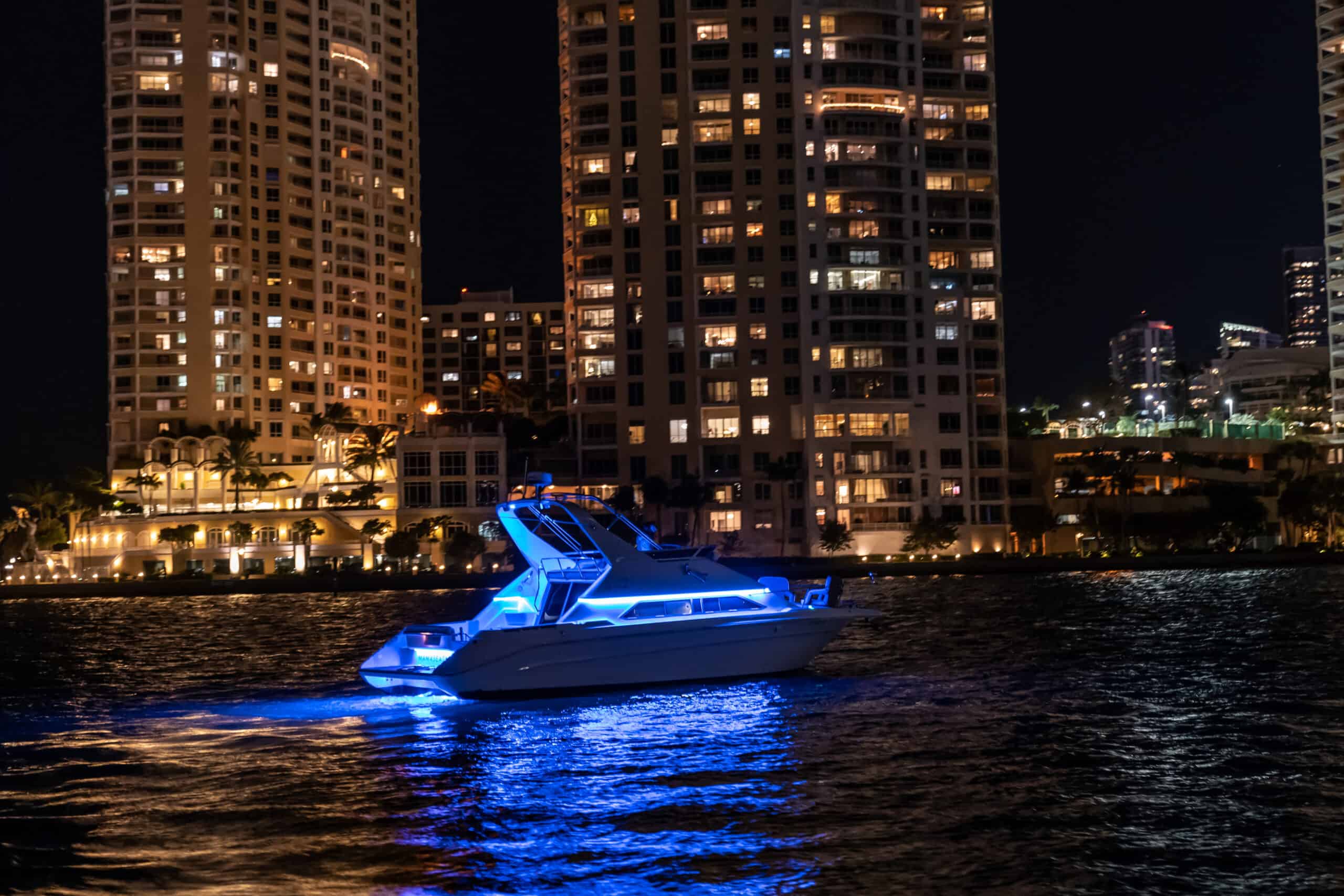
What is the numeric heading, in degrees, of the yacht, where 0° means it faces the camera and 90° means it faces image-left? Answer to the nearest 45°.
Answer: approximately 225°
